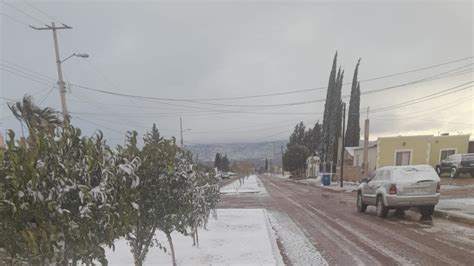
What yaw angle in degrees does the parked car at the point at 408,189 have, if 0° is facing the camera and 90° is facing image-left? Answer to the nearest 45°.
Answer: approximately 135°
